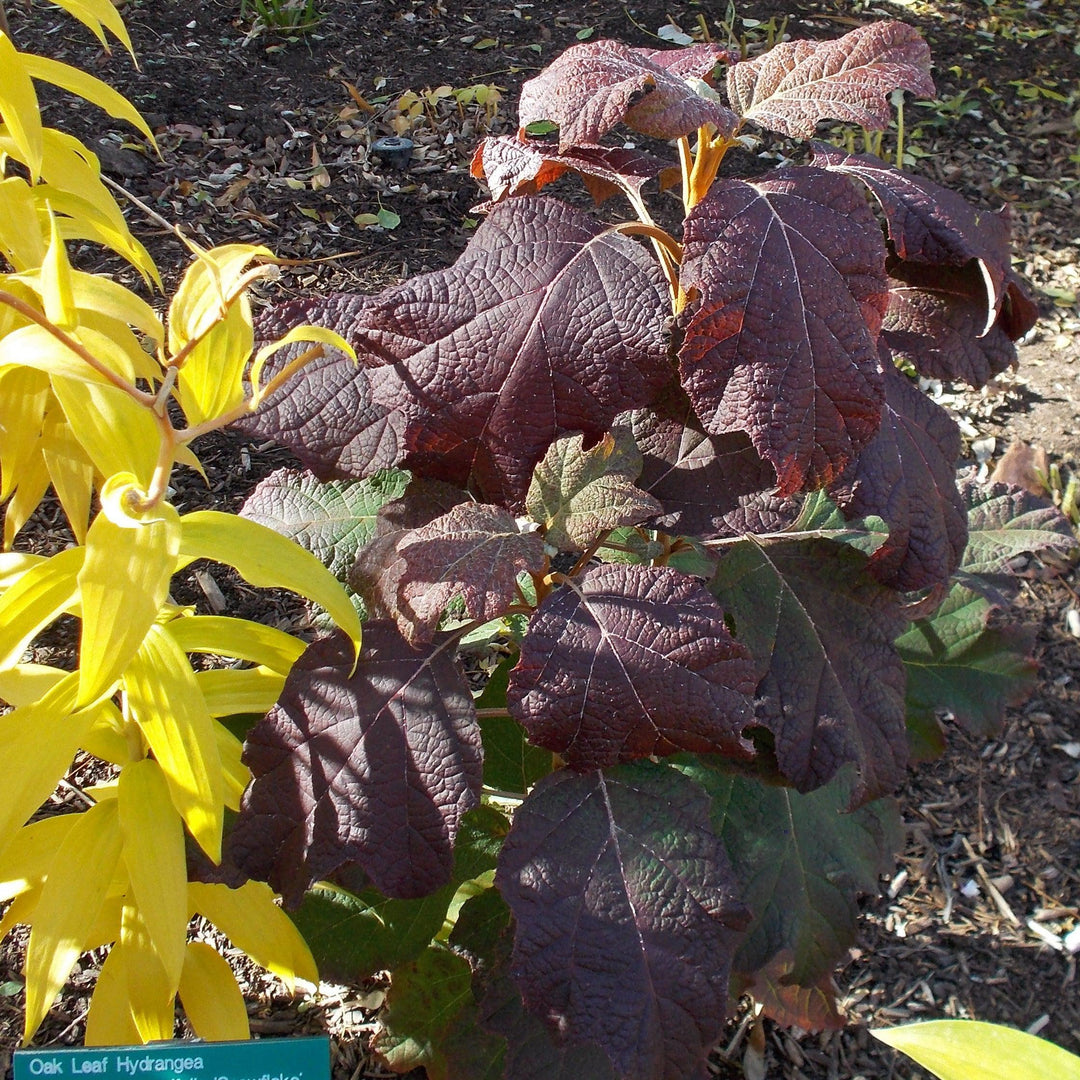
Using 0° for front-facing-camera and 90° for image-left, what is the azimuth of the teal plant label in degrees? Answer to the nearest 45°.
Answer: approximately 0°

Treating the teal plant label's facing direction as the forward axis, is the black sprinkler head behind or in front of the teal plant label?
behind
